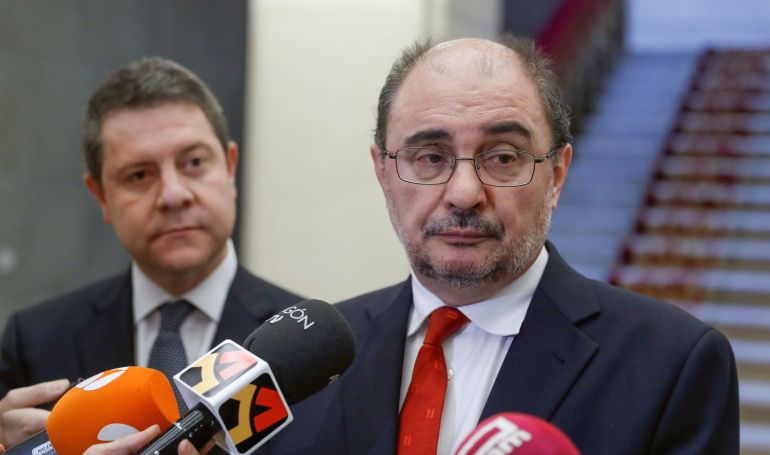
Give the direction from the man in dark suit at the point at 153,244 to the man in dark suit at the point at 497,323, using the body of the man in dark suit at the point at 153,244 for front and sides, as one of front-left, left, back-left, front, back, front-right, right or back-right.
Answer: front-left

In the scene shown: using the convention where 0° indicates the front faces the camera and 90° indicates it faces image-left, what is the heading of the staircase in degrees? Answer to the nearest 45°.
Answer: approximately 0°

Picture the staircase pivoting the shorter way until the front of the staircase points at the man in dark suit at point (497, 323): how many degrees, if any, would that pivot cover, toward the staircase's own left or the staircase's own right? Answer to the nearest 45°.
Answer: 0° — it already faces them

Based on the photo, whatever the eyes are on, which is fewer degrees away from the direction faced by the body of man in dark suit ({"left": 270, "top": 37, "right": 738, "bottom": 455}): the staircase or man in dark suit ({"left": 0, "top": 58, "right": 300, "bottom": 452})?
the man in dark suit

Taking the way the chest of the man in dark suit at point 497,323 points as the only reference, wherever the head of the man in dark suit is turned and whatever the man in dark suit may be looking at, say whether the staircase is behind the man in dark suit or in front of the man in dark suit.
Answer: behind

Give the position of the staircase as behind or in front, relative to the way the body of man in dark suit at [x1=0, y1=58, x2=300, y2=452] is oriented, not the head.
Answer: behind

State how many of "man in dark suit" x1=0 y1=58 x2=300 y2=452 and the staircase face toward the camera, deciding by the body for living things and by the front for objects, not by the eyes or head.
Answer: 2
